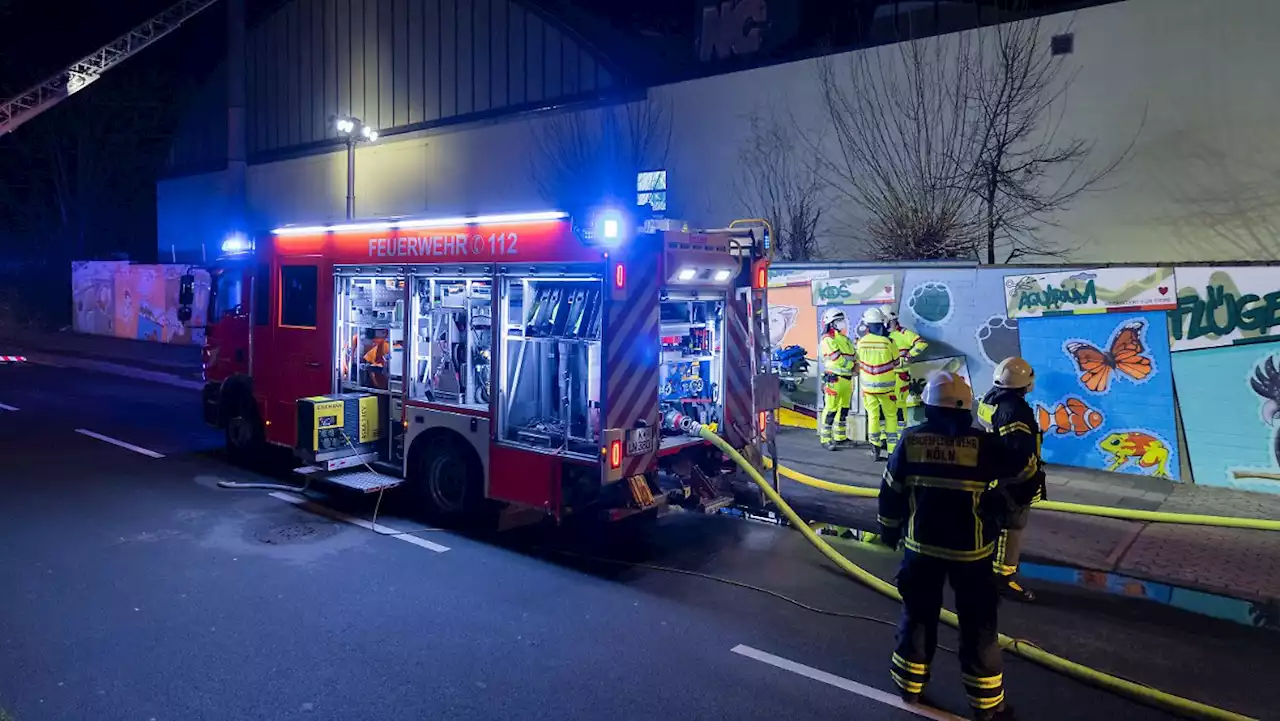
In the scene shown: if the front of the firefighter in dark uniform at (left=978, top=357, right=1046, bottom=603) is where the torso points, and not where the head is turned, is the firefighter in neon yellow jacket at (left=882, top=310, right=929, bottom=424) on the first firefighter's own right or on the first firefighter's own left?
on the first firefighter's own left

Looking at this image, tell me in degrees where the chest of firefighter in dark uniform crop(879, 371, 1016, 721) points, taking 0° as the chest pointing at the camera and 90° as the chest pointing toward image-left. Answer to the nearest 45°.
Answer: approximately 180°

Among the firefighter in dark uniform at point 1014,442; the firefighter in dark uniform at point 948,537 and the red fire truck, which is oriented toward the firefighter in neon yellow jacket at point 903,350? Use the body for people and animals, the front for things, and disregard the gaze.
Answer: the firefighter in dark uniform at point 948,537

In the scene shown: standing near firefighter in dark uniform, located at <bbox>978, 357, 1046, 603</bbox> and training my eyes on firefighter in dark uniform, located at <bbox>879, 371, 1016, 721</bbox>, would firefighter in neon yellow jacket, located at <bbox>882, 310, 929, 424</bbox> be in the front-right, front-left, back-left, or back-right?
back-right

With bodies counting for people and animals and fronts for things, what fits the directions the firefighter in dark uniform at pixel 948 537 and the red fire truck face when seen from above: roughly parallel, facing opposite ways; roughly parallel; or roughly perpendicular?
roughly perpendicular

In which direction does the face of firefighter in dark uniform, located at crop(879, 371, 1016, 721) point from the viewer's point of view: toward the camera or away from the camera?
away from the camera

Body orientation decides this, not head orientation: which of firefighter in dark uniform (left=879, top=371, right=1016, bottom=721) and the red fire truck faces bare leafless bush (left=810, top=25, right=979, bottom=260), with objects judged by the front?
the firefighter in dark uniform

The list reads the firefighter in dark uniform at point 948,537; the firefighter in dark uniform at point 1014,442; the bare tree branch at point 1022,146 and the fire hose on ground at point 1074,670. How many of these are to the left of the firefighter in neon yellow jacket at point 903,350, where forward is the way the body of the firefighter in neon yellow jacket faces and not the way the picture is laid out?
3

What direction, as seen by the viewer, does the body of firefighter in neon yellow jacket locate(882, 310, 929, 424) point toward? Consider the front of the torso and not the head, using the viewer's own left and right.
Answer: facing to the left of the viewer

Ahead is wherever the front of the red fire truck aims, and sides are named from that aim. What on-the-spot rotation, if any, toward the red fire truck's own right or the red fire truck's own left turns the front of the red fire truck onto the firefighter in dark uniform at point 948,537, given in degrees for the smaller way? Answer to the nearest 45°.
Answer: approximately 180°
